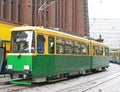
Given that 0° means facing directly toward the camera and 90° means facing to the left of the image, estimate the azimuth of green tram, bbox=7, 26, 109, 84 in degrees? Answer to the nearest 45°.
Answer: approximately 45°
